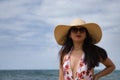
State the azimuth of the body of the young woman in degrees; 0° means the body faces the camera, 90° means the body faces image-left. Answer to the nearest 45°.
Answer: approximately 0°
